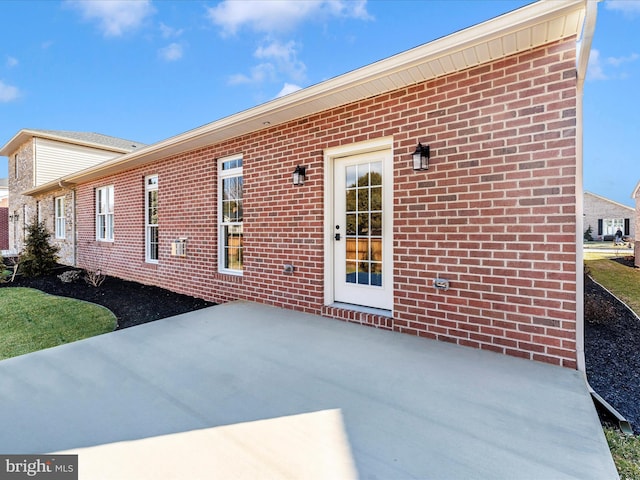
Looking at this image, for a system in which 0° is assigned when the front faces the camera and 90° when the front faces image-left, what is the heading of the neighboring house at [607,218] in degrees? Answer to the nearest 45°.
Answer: approximately 0°

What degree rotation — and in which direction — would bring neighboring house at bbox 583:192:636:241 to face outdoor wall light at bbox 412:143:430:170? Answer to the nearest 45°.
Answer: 0° — it already faces it

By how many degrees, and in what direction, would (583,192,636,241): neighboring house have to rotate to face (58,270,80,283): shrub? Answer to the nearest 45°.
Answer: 0° — it already faces it

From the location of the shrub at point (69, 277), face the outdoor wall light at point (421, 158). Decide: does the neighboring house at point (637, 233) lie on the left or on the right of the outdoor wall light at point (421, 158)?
left
